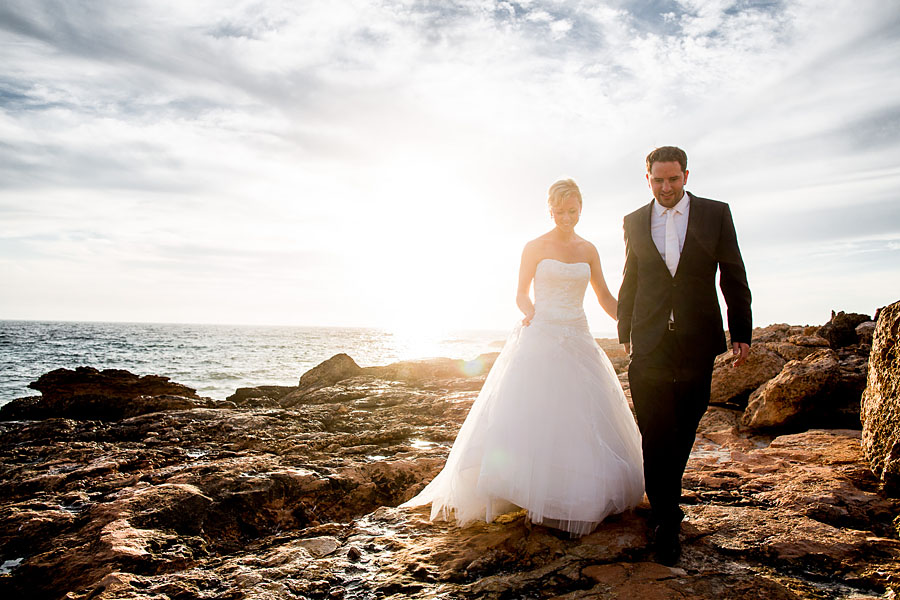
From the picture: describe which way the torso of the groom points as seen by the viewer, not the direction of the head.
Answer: toward the camera

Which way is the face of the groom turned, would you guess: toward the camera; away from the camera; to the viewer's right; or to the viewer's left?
toward the camera

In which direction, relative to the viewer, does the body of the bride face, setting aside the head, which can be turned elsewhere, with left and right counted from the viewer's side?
facing the viewer

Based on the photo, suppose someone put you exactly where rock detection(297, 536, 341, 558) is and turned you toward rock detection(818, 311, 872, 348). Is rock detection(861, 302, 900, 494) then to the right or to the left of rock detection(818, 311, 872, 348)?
right

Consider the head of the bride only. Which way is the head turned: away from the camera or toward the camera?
toward the camera

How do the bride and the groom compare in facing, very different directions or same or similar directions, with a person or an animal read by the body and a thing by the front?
same or similar directions

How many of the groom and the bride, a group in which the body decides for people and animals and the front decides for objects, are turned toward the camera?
2

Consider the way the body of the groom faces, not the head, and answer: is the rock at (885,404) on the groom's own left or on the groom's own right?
on the groom's own left

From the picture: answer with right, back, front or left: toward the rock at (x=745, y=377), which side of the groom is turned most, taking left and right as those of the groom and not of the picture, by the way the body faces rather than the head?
back
